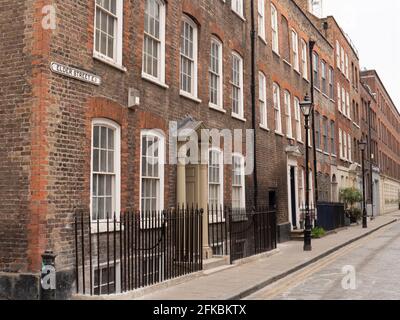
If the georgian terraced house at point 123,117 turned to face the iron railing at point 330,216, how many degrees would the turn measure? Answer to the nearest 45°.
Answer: approximately 90° to its left

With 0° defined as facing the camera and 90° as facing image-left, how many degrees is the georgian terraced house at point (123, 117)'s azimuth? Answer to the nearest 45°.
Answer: approximately 315°

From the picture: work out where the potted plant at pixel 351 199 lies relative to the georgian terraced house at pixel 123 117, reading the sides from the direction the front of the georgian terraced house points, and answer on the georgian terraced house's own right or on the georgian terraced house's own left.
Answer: on the georgian terraced house's own left
